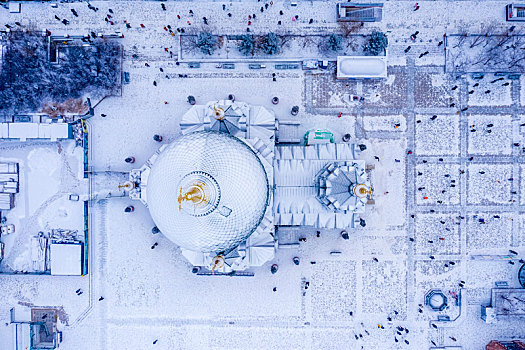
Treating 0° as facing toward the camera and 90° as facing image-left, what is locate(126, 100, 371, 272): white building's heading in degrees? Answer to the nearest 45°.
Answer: approximately 270°

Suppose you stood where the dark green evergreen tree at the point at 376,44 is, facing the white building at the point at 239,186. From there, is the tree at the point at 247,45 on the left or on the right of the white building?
right
